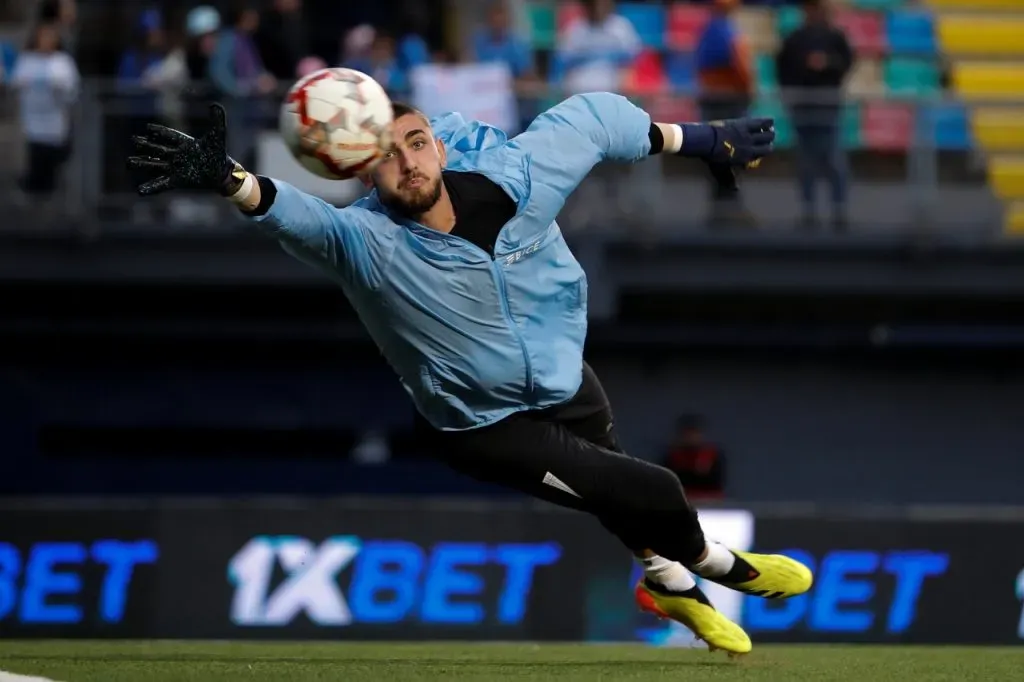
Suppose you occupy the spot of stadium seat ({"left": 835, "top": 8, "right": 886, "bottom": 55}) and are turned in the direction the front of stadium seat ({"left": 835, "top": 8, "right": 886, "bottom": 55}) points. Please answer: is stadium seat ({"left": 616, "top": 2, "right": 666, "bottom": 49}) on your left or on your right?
on your right

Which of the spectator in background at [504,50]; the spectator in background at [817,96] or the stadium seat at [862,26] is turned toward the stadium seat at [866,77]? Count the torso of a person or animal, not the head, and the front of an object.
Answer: the stadium seat at [862,26]

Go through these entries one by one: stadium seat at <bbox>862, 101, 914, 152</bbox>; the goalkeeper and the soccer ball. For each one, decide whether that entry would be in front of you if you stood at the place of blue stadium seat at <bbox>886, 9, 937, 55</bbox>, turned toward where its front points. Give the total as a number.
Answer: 3

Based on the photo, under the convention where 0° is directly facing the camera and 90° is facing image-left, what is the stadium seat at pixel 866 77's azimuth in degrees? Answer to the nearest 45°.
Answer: approximately 0°

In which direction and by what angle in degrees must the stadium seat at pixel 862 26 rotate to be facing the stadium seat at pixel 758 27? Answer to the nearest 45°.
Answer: approximately 90° to its right

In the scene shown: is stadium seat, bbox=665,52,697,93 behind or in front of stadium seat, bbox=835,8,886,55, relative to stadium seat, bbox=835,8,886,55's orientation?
in front

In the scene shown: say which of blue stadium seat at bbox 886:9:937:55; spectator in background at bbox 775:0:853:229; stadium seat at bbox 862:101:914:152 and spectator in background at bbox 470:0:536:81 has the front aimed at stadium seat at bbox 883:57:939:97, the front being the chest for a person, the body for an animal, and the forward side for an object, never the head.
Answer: the blue stadium seat

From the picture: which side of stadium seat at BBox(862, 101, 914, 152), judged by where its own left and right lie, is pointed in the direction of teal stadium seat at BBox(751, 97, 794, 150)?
right

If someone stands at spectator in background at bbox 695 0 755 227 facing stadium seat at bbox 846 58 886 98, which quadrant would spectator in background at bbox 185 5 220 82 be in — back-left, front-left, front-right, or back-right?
back-left

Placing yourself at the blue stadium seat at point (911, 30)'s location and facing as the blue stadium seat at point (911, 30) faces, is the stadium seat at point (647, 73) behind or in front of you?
in front
